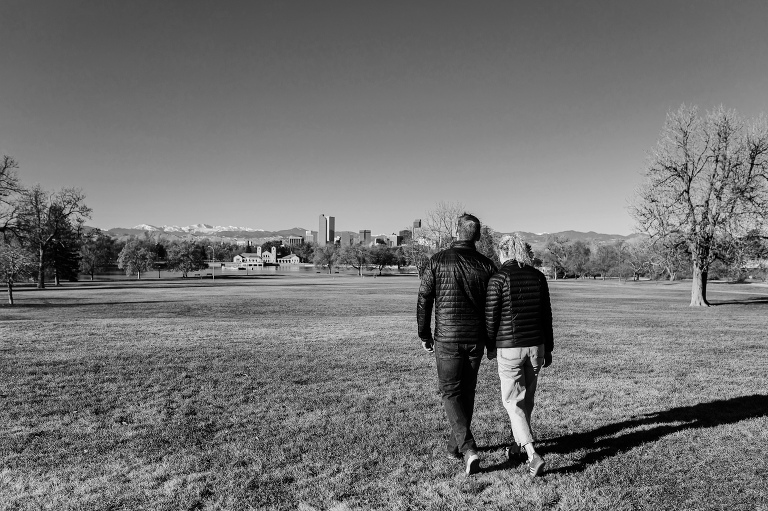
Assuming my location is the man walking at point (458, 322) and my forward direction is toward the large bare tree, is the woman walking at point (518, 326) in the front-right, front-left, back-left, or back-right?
front-right

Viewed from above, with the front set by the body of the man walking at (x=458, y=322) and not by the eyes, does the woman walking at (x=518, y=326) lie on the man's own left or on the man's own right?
on the man's own right

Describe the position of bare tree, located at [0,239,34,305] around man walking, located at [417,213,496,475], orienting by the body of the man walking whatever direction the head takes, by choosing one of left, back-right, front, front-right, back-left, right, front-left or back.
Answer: front-left

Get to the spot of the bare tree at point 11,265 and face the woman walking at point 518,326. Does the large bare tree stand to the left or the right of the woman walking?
left

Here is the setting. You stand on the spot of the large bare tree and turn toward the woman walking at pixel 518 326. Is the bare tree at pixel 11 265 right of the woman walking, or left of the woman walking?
right

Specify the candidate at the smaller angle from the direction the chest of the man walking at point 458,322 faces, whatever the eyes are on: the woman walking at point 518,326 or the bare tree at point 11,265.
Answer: the bare tree

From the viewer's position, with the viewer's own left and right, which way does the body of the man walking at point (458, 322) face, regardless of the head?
facing away from the viewer

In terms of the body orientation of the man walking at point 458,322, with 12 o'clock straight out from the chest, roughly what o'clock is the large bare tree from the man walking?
The large bare tree is roughly at 1 o'clock from the man walking.
